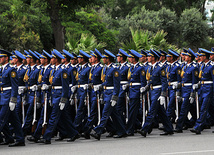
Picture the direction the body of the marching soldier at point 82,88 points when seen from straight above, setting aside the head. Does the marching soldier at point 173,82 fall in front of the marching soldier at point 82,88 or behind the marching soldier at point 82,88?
behind

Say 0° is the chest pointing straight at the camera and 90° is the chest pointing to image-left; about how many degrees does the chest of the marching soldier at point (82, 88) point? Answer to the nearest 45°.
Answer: approximately 45°

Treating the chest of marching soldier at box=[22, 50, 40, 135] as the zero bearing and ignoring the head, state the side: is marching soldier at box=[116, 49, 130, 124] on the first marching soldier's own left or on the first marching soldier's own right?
on the first marching soldier's own left

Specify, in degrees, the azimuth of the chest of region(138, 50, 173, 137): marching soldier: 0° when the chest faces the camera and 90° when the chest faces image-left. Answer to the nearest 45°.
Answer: approximately 45°

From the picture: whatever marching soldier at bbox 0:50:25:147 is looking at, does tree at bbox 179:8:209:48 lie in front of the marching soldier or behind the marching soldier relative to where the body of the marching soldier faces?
behind

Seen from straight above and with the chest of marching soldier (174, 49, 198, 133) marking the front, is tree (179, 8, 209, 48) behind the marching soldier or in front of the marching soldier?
behind

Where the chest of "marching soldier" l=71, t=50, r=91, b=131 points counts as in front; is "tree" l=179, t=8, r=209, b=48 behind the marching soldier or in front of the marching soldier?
behind

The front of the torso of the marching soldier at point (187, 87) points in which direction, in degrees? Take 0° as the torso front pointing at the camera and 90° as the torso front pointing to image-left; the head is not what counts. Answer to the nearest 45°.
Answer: approximately 45°

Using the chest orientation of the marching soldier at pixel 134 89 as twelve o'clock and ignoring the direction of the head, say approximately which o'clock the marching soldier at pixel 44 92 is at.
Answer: the marching soldier at pixel 44 92 is roughly at 1 o'clock from the marching soldier at pixel 134 89.

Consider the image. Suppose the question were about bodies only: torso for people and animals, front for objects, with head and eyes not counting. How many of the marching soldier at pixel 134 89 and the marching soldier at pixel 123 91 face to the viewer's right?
0
